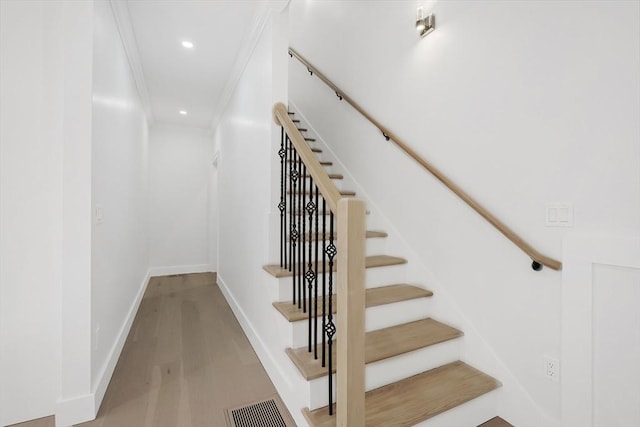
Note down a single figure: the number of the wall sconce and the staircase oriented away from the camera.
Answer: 0

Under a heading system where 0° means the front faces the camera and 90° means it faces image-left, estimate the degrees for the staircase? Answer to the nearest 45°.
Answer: approximately 315°

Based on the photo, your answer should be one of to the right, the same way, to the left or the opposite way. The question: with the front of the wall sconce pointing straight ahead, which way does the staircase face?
to the left
